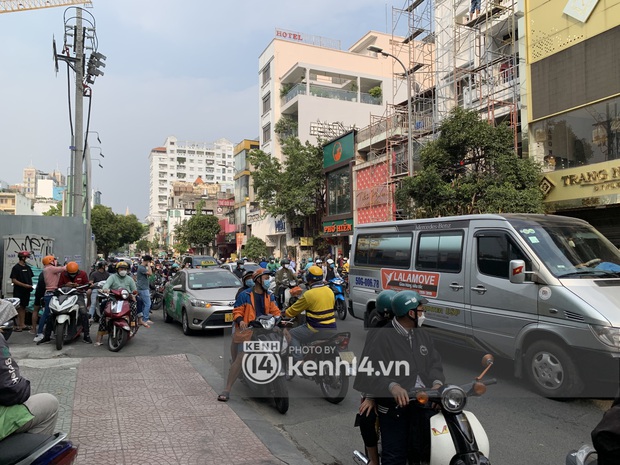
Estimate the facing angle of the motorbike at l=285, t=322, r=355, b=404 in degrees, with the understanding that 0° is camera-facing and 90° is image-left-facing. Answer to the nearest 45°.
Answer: approximately 135°

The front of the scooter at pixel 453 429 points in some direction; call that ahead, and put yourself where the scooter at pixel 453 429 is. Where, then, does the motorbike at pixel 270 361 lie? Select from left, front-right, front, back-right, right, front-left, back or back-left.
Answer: back

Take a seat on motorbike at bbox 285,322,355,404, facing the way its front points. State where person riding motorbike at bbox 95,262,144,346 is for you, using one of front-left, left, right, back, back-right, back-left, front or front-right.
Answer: front

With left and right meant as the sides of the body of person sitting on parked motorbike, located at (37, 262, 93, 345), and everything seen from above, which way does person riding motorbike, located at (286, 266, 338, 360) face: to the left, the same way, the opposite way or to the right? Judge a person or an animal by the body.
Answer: the opposite way

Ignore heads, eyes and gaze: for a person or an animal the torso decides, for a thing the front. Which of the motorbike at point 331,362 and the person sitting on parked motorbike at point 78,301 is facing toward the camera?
the person sitting on parked motorbike

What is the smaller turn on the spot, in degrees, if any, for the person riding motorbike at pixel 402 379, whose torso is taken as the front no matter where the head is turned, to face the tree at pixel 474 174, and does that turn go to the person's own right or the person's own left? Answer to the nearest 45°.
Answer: approximately 135° to the person's own left

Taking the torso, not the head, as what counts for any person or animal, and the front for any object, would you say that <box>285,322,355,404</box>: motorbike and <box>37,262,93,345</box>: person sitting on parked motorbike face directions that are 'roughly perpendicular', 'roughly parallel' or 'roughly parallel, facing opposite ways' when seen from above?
roughly parallel, facing opposite ways

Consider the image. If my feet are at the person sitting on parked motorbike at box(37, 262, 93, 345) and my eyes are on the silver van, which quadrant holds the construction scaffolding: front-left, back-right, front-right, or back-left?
front-left

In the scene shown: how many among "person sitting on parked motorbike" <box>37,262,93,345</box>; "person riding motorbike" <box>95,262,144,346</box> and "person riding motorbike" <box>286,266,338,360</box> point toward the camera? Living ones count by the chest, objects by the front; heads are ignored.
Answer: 2

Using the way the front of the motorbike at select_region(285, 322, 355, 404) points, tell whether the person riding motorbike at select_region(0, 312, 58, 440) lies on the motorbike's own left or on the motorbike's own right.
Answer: on the motorbike's own left

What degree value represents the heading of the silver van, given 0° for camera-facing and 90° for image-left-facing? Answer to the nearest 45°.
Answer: approximately 315°

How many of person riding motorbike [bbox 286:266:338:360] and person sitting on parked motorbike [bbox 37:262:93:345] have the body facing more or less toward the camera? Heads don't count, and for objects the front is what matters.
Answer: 1

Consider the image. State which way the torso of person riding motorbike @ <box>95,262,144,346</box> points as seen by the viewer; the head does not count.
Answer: toward the camera

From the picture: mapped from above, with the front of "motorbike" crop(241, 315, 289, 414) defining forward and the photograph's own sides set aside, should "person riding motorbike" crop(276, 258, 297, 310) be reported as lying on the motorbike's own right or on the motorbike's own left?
on the motorbike's own left

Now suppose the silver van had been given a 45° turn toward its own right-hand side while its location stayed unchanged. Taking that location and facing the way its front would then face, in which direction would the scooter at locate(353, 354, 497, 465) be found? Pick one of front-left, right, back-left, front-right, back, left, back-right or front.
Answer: front

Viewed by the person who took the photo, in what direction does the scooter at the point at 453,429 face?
facing the viewer and to the right of the viewer

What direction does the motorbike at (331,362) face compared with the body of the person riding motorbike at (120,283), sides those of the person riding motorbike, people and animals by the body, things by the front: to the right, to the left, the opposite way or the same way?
the opposite way

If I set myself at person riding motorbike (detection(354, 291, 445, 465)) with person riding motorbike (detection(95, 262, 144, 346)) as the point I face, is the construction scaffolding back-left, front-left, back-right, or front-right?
front-right
